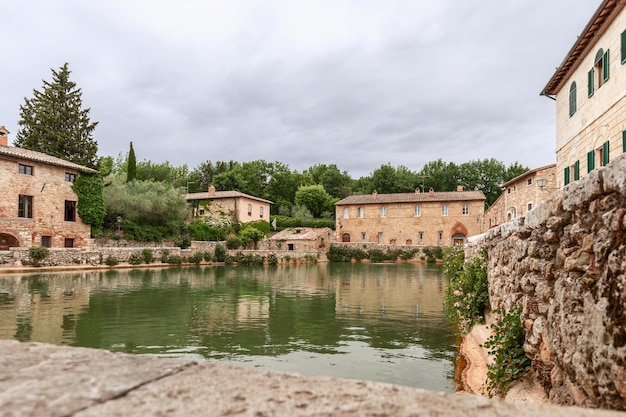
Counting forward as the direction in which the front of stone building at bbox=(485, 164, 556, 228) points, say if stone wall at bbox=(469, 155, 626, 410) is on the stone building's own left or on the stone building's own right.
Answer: on the stone building's own left

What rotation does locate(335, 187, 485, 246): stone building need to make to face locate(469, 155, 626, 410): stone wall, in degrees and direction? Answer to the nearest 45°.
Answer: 0° — it already faces it

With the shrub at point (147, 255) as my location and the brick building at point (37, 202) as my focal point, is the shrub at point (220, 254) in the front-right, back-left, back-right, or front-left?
back-right

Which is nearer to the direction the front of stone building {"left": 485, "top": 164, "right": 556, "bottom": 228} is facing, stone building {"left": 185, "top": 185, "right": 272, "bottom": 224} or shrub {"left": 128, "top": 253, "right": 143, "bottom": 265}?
the shrub

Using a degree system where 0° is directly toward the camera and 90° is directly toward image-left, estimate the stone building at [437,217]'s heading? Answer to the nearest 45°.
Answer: approximately 0°

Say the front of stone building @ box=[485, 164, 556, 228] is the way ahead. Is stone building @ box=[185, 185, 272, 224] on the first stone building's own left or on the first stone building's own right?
on the first stone building's own right

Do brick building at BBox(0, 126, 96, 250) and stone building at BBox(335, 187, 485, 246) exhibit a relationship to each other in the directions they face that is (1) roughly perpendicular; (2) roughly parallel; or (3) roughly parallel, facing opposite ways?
roughly perpendicular
